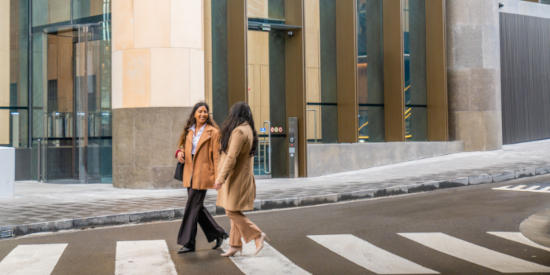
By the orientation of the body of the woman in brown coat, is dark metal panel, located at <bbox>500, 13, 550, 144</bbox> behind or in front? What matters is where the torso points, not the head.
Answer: behind

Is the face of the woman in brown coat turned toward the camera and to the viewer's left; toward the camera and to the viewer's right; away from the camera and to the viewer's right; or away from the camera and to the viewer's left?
toward the camera and to the viewer's right

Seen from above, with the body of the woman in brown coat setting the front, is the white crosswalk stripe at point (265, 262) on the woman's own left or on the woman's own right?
on the woman's own left

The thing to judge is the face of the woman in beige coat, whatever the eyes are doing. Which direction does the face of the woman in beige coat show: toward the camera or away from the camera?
away from the camera

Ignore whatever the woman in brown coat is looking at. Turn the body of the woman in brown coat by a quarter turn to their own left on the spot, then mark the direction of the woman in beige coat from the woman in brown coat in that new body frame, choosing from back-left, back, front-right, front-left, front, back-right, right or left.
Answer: front

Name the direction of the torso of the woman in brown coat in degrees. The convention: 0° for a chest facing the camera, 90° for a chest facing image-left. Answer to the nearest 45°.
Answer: approximately 45°
